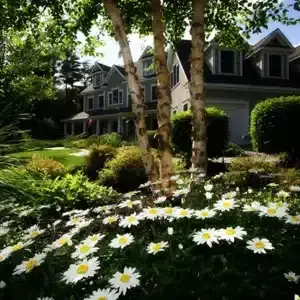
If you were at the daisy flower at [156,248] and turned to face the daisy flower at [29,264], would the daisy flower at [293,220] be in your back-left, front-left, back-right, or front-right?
back-right

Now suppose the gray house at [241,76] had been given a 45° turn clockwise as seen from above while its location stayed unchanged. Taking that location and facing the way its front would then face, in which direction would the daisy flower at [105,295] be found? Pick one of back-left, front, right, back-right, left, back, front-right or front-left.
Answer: front-left

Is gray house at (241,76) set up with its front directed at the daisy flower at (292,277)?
yes

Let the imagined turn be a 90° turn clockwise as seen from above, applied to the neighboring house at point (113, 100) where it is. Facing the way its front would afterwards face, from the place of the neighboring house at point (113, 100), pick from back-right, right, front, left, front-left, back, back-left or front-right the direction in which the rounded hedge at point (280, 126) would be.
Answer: back-left

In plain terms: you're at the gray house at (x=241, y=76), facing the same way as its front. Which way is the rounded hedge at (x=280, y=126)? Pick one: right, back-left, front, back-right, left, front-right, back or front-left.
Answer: front

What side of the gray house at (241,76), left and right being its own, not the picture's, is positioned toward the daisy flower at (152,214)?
front

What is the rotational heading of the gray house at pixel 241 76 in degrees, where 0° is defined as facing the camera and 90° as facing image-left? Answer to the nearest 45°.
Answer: approximately 0°

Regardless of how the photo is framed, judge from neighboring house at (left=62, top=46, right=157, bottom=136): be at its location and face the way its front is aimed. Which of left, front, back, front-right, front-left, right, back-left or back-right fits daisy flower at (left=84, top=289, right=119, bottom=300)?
front-left

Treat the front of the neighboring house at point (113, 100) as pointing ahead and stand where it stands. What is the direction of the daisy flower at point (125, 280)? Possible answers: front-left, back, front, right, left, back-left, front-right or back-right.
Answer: front-left

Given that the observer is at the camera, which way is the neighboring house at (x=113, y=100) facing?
facing the viewer and to the left of the viewer
